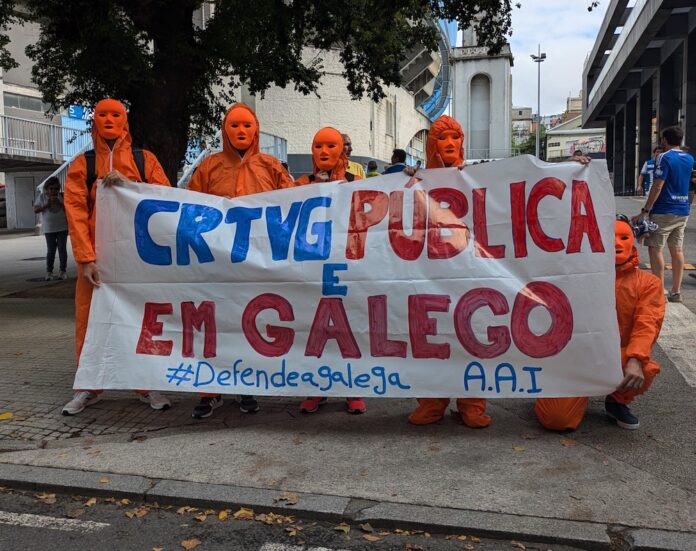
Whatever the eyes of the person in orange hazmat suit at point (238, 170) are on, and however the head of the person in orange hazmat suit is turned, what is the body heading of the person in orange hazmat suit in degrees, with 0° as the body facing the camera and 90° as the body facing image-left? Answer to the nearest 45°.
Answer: approximately 0°

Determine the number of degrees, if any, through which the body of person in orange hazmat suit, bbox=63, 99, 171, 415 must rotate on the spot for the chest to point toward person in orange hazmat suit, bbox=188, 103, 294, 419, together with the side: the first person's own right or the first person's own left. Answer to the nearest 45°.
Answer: approximately 90° to the first person's own left

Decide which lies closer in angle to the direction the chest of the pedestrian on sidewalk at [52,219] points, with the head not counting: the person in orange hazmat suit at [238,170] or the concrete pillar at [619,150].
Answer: the person in orange hazmat suit

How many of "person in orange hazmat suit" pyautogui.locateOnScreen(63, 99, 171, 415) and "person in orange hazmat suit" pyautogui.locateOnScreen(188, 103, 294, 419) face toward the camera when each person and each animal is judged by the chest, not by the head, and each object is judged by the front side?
2
